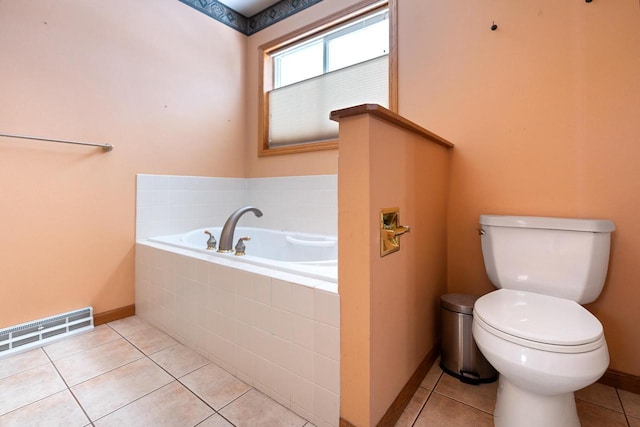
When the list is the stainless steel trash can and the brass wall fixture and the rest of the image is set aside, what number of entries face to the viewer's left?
0

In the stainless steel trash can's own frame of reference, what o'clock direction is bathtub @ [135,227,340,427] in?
The bathtub is roughly at 2 o'clock from the stainless steel trash can.

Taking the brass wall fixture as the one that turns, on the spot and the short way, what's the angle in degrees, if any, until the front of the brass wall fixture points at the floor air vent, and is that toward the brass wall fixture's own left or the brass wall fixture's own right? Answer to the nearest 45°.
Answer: approximately 135° to the brass wall fixture's own right

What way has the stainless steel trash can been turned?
toward the camera

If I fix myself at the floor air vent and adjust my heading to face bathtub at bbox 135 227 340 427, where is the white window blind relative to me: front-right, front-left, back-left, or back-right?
front-left

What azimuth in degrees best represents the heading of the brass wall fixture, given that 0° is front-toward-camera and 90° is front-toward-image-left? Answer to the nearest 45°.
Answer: approximately 315°

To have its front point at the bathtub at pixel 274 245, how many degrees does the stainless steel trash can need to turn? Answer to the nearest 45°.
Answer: approximately 90° to its right

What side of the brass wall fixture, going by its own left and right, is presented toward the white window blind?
back
